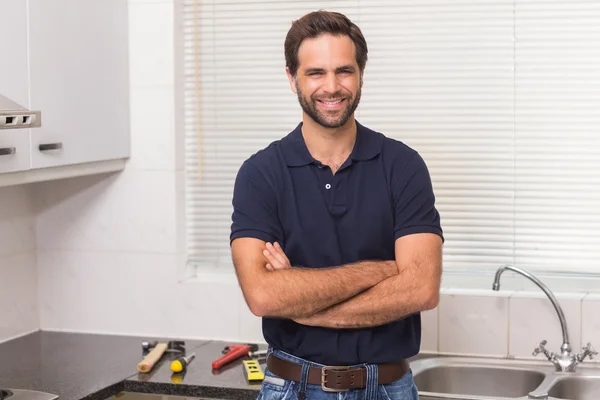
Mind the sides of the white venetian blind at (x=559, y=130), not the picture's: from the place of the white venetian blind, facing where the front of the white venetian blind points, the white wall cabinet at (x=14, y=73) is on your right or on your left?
on your right

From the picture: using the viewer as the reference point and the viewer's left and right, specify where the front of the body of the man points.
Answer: facing the viewer

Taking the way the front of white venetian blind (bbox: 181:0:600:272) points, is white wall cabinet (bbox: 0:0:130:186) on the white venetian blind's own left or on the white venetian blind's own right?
on the white venetian blind's own right

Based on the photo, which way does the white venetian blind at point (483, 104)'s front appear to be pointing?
toward the camera

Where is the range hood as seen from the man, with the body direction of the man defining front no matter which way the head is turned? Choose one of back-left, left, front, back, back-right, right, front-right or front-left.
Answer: right

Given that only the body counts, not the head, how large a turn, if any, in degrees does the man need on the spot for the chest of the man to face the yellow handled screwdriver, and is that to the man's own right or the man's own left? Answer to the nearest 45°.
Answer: approximately 135° to the man's own right

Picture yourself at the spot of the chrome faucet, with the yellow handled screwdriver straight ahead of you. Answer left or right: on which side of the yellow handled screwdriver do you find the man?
left
